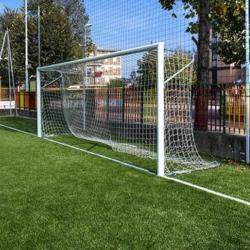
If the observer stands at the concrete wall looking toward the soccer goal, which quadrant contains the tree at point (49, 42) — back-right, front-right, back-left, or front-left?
front-right

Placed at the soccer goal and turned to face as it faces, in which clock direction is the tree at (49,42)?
The tree is roughly at 4 o'clock from the soccer goal.

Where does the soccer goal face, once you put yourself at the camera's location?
facing the viewer and to the left of the viewer

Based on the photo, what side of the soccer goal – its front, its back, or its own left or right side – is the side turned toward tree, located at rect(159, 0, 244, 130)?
back
